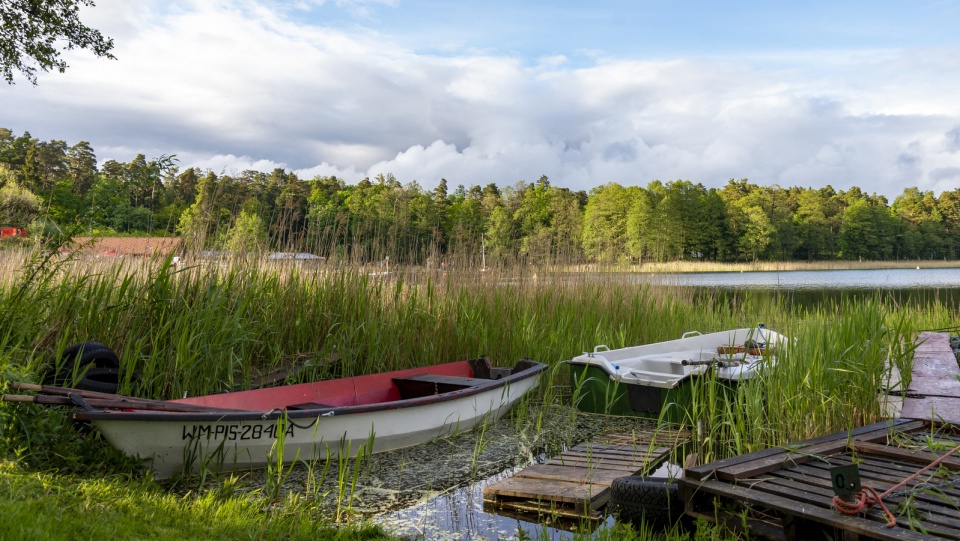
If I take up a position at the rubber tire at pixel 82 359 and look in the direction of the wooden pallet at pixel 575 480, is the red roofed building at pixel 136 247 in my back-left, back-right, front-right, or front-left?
back-left

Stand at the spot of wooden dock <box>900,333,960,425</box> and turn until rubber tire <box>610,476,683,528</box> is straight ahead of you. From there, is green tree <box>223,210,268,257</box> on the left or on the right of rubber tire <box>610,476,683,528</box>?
right

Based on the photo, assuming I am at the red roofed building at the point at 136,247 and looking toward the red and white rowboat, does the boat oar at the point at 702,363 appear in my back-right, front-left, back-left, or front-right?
front-left

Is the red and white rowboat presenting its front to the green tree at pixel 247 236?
no

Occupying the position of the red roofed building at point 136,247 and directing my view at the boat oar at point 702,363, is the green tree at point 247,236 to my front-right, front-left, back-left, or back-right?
front-left
